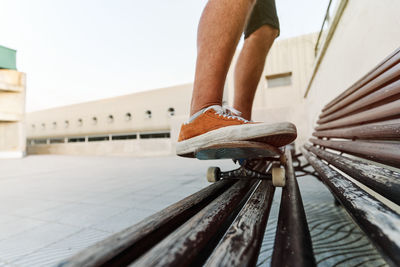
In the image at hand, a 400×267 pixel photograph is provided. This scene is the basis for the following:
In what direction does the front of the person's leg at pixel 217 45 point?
to the viewer's right

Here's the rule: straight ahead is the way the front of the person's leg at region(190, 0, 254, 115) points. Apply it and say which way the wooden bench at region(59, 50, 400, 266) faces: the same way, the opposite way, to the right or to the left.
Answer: the opposite way

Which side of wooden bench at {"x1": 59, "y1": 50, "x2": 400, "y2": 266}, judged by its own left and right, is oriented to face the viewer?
left
